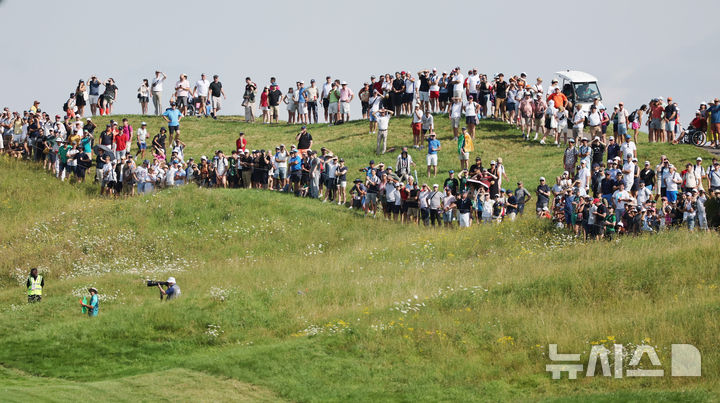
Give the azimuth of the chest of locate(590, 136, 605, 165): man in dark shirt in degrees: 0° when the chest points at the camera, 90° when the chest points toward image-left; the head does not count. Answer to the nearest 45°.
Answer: approximately 0°

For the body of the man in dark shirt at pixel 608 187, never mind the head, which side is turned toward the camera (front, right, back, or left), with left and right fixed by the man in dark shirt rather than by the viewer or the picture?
front

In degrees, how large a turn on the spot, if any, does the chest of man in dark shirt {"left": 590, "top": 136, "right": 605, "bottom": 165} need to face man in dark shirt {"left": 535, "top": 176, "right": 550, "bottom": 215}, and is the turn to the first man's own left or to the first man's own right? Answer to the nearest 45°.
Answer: approximately 45° to the first man's own right

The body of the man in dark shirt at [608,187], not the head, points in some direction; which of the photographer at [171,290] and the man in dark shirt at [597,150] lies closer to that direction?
the photographer

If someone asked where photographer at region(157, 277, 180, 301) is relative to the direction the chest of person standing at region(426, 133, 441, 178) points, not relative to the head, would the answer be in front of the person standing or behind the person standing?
in front

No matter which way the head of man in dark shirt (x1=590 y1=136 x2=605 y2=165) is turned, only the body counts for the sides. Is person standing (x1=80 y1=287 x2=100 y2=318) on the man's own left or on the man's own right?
on the man's own right

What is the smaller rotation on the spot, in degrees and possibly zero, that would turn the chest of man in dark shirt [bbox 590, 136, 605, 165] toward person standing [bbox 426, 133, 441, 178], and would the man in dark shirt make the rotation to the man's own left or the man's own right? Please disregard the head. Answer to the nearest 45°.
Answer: approximately 90° to the man's own right

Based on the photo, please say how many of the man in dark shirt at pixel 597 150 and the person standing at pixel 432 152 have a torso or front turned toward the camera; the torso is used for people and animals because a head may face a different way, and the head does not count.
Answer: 2

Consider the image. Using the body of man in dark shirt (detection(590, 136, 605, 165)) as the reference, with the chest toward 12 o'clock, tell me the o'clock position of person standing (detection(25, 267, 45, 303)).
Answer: The person standing is roughly at 2 o'clock from the man in dark shirt.

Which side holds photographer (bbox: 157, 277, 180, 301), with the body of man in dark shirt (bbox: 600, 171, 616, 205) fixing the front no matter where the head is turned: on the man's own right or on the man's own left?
on the man's own right

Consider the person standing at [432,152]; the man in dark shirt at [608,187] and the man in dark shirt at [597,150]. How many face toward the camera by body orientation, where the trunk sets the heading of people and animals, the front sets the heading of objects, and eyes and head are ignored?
3

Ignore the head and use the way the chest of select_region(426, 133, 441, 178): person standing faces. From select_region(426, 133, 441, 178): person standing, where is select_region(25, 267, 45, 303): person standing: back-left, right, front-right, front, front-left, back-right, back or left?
front-right

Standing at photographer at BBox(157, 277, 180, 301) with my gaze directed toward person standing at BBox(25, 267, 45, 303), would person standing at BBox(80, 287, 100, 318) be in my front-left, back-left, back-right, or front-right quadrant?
front-left

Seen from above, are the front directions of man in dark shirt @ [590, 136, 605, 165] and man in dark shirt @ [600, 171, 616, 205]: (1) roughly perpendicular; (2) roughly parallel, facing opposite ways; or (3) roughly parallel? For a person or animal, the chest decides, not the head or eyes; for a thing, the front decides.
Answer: roughly parallel

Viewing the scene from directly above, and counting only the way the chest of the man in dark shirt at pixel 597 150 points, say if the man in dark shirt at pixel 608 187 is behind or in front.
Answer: in front
